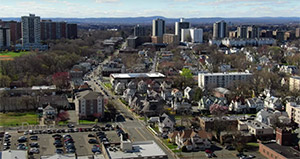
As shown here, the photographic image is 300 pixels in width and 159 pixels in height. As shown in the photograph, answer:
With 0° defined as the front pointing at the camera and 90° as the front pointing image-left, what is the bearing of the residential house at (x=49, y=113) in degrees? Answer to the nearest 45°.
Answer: approximately 0°

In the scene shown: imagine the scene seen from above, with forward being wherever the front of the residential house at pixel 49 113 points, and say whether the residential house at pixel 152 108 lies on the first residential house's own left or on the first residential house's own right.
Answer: on the first residential house's own left

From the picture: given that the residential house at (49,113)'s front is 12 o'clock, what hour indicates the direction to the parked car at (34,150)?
The parked car is roughly at 12 o'clock from the residential house.

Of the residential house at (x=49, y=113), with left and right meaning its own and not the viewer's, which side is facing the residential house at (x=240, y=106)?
left

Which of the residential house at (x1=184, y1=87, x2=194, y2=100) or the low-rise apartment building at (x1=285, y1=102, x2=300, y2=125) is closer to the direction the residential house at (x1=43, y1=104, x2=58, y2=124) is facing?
the low-rise apartment building

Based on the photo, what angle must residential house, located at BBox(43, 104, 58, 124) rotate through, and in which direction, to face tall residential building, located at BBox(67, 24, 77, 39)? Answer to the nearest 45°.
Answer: approximately 180°

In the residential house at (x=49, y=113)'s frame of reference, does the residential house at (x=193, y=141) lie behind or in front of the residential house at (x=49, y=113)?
in front

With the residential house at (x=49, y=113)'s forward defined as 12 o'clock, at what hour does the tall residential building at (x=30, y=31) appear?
The tall residential building is roughly at 6 o'clock from the residential house.

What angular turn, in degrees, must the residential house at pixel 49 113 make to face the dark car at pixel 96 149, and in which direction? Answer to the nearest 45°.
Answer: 0° — it already faces it

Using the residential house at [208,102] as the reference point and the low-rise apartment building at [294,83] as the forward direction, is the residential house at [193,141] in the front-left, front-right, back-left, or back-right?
back-right

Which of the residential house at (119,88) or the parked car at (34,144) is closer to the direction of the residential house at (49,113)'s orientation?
the parked car

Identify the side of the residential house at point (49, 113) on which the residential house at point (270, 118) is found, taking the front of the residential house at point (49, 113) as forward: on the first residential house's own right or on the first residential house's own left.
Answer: on the first residential house's own left
